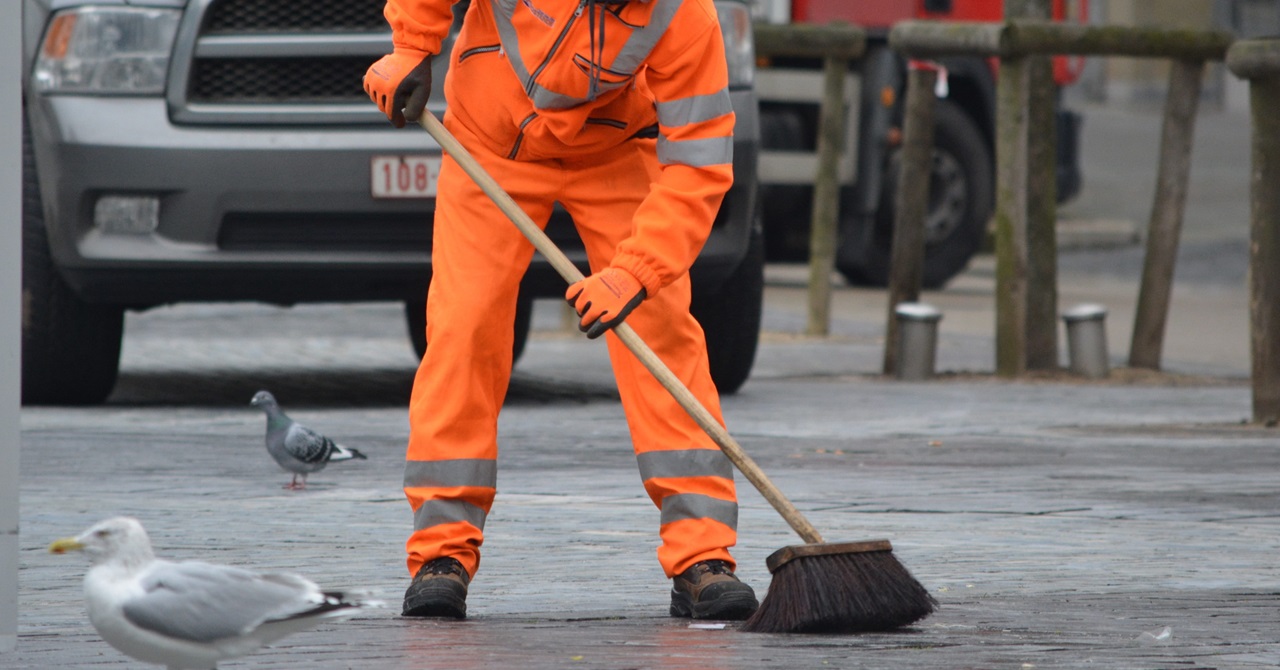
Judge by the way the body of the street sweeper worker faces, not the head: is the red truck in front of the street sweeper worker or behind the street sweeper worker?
behind

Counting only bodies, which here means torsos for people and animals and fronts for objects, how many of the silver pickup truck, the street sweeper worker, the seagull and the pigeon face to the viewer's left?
2

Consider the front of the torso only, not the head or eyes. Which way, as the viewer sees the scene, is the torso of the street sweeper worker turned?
toward the camera

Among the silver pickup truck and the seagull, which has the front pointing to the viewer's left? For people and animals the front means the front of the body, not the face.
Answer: the seagull

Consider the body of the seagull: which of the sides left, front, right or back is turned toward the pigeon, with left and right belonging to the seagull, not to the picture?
right

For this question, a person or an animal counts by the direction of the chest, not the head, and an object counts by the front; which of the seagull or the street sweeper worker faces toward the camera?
the street sweeper worker

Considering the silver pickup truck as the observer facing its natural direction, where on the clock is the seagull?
The seagull is roughly at 12 o'clock from the silver pickup truck.

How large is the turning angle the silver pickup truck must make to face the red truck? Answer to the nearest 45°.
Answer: approximately 135° to its left

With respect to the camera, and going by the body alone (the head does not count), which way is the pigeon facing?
to the viewer's left

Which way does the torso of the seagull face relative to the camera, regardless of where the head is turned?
to the viewer's left

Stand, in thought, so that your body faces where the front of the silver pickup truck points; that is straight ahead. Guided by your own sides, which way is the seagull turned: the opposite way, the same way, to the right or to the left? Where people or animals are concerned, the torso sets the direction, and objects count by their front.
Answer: to the right

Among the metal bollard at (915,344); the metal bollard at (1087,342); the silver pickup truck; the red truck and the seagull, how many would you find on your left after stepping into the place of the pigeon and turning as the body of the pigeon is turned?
1

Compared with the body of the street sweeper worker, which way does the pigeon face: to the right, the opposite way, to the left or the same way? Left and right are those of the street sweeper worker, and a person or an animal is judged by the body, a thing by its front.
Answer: to the right

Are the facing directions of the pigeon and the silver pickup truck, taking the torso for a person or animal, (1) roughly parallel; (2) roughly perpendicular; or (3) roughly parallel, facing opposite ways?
roughly perpendicular
